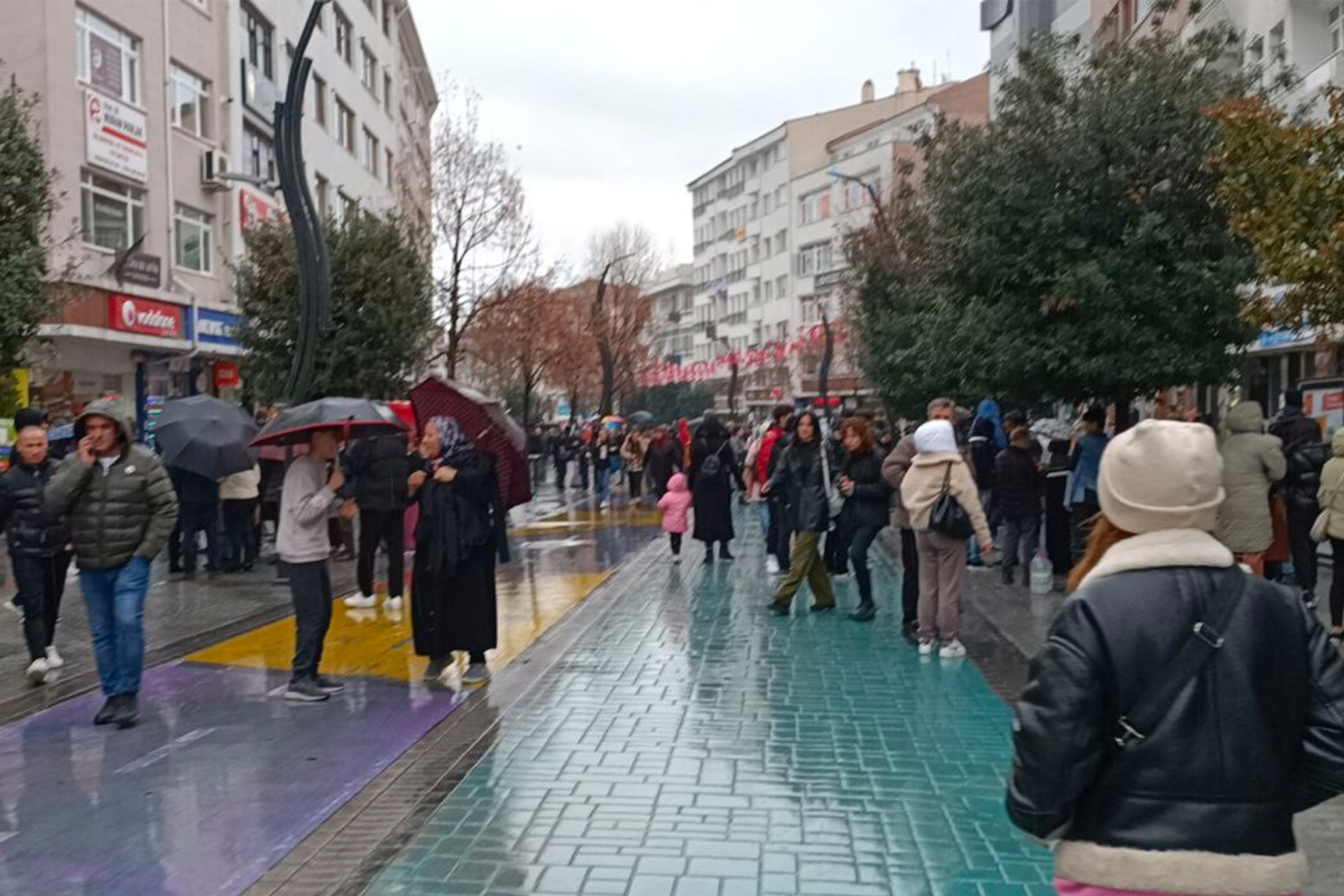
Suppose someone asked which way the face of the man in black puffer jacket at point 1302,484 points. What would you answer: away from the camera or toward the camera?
away from the camera

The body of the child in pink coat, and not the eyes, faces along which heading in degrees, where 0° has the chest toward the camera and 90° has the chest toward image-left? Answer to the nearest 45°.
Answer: approximately 180°

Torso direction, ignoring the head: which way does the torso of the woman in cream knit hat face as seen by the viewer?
away from the camera

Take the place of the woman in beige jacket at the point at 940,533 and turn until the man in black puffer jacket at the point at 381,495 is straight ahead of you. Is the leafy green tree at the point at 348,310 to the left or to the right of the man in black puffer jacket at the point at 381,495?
right

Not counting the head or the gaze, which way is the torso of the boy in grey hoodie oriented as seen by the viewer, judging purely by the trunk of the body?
to the viewer's right
